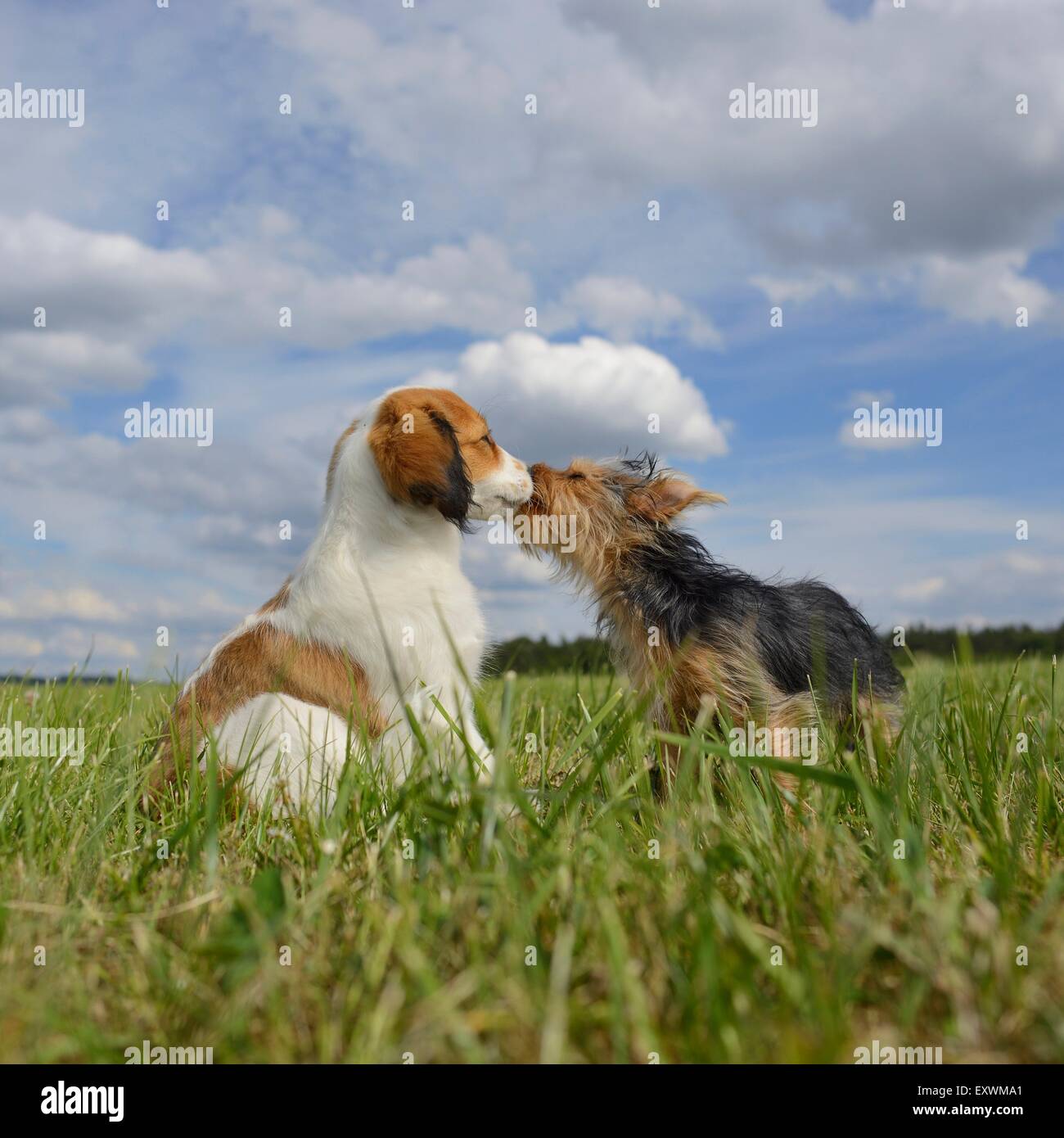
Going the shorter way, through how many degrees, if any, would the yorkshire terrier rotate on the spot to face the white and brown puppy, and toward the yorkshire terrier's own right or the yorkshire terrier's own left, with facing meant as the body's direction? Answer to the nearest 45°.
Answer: approximately 45° to the yorkshire terrier's own left

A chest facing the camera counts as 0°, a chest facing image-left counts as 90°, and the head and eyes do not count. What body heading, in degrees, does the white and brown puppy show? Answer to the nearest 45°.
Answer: approximately 270°

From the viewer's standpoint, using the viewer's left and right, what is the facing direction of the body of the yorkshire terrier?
facing to the left of the viewer

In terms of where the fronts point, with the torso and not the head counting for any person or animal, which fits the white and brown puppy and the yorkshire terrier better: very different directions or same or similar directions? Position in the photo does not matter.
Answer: very different directions

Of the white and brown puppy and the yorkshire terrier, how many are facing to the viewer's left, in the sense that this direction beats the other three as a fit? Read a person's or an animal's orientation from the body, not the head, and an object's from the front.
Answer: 1
